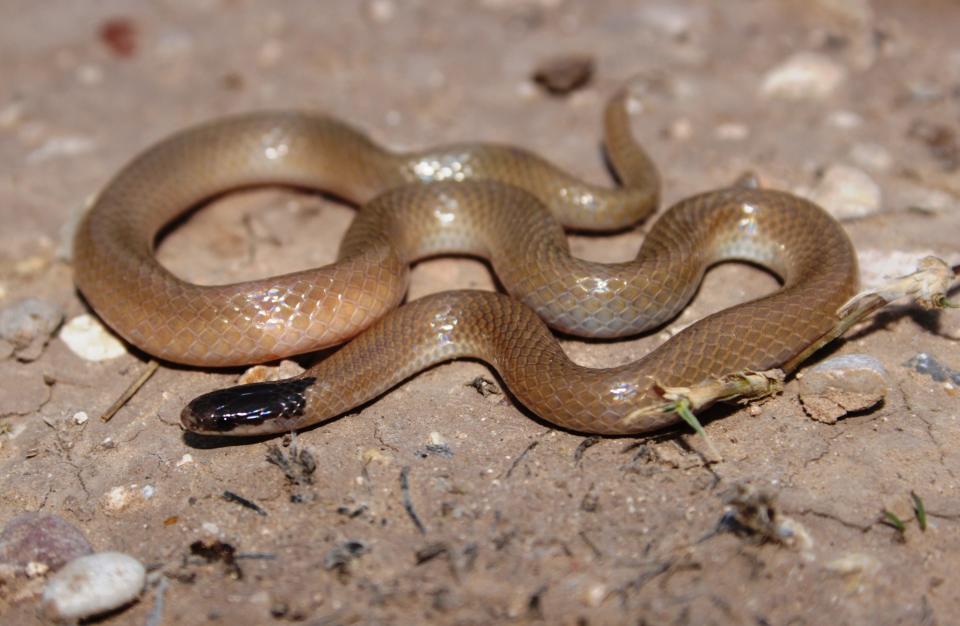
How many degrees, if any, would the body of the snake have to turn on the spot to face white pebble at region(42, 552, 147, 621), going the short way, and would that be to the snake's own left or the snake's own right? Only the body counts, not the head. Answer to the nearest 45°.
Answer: approximately 45° to the snake's own left

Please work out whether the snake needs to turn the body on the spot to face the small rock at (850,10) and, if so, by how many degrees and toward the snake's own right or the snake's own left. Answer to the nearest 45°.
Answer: approximately 135° to the snake's own right

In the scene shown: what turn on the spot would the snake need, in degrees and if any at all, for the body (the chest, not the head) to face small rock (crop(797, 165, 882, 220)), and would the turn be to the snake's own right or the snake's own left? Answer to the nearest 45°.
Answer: approximately 135° to the snake's own right

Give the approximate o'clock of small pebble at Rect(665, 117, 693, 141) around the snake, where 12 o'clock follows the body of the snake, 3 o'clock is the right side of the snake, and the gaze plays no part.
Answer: The small pebble is roughly at 4 o'clock from the snake.

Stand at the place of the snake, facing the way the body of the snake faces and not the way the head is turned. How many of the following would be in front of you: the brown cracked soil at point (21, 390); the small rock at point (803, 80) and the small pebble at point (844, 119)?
1

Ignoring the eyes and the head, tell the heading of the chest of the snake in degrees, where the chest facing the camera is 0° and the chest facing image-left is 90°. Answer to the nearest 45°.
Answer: approximately 90°

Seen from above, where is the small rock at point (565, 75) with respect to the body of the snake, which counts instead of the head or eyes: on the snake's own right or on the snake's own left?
on the snake's own right

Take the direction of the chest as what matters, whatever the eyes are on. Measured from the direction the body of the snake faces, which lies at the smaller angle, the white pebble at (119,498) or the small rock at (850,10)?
the white pebble

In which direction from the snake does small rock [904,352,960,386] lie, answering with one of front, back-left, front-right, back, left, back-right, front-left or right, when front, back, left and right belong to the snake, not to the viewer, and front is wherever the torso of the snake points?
back

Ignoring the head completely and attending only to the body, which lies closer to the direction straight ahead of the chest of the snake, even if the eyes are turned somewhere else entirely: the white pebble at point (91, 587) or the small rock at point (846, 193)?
the white pebble

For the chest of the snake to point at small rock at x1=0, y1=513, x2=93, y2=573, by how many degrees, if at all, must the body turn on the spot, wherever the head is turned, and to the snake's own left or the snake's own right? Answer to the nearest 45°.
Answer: approximately 45° to the snake's own left

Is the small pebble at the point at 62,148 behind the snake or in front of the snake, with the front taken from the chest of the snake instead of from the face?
in front
